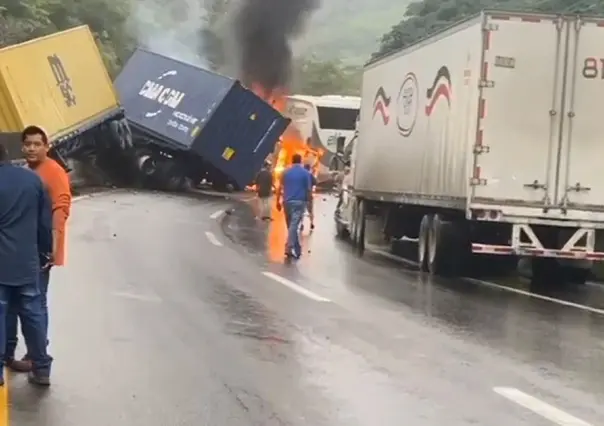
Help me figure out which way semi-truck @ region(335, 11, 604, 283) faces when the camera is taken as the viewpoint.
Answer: facing away from the viewer and to the left of the viewer

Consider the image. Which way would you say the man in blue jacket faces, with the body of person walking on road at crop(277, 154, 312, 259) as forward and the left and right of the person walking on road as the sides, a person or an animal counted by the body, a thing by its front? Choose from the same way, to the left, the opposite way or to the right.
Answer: the same way

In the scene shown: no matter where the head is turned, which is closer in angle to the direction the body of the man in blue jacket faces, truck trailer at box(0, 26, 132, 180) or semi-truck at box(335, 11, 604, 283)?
the truck trailer

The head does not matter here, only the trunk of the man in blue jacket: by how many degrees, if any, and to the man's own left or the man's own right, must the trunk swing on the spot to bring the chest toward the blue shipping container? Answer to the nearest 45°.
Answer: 0° — they already face it

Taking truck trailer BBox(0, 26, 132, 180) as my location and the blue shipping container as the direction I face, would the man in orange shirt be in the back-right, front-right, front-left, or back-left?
back-right

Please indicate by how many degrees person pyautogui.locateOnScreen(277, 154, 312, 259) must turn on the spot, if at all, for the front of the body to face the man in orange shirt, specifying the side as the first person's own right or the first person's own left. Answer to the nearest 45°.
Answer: approximately 180°

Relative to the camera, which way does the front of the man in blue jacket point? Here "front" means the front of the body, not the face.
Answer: away from the camera

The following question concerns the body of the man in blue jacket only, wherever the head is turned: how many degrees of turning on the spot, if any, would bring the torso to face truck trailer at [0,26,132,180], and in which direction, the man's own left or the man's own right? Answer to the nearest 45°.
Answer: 0° — they already face it

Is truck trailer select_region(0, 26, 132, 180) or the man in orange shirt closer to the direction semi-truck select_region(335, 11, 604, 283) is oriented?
the truck trailer

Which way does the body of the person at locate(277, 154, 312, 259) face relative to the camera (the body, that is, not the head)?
away from the camera

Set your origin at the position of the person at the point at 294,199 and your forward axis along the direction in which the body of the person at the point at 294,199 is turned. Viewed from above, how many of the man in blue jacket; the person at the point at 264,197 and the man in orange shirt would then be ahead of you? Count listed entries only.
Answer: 1

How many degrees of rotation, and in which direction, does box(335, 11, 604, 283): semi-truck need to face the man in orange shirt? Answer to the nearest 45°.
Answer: approximately 90° to its left
